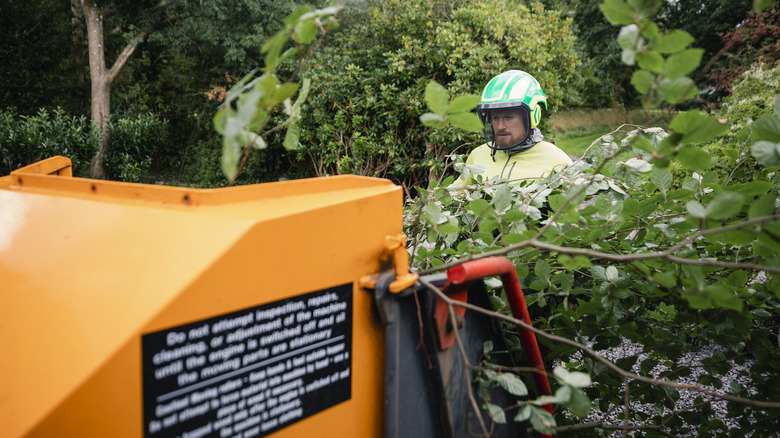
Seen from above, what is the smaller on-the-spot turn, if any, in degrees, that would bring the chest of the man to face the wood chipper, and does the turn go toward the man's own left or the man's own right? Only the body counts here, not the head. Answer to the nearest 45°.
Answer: approximately 45° to the man's own left

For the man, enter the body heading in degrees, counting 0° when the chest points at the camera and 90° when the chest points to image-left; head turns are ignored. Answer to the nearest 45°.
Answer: approximately 45°

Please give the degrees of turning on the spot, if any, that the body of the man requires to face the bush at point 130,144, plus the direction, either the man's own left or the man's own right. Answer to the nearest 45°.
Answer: approximately 90° to the man's own right

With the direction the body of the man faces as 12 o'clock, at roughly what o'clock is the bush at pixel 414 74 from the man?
The bush is roughly at 4 o'clock from the man.

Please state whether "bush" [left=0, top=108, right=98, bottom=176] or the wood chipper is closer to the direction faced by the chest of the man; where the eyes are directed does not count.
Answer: the wood chipper

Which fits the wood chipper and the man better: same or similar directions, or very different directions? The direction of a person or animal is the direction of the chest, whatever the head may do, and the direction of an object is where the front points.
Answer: very different directions

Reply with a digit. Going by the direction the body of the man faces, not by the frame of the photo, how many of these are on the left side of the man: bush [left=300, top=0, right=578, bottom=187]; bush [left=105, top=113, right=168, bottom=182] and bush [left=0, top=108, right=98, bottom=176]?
0

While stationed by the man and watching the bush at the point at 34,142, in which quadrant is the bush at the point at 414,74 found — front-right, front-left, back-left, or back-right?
front-right

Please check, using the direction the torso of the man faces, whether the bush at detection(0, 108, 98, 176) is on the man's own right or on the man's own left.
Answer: on the man's own right
